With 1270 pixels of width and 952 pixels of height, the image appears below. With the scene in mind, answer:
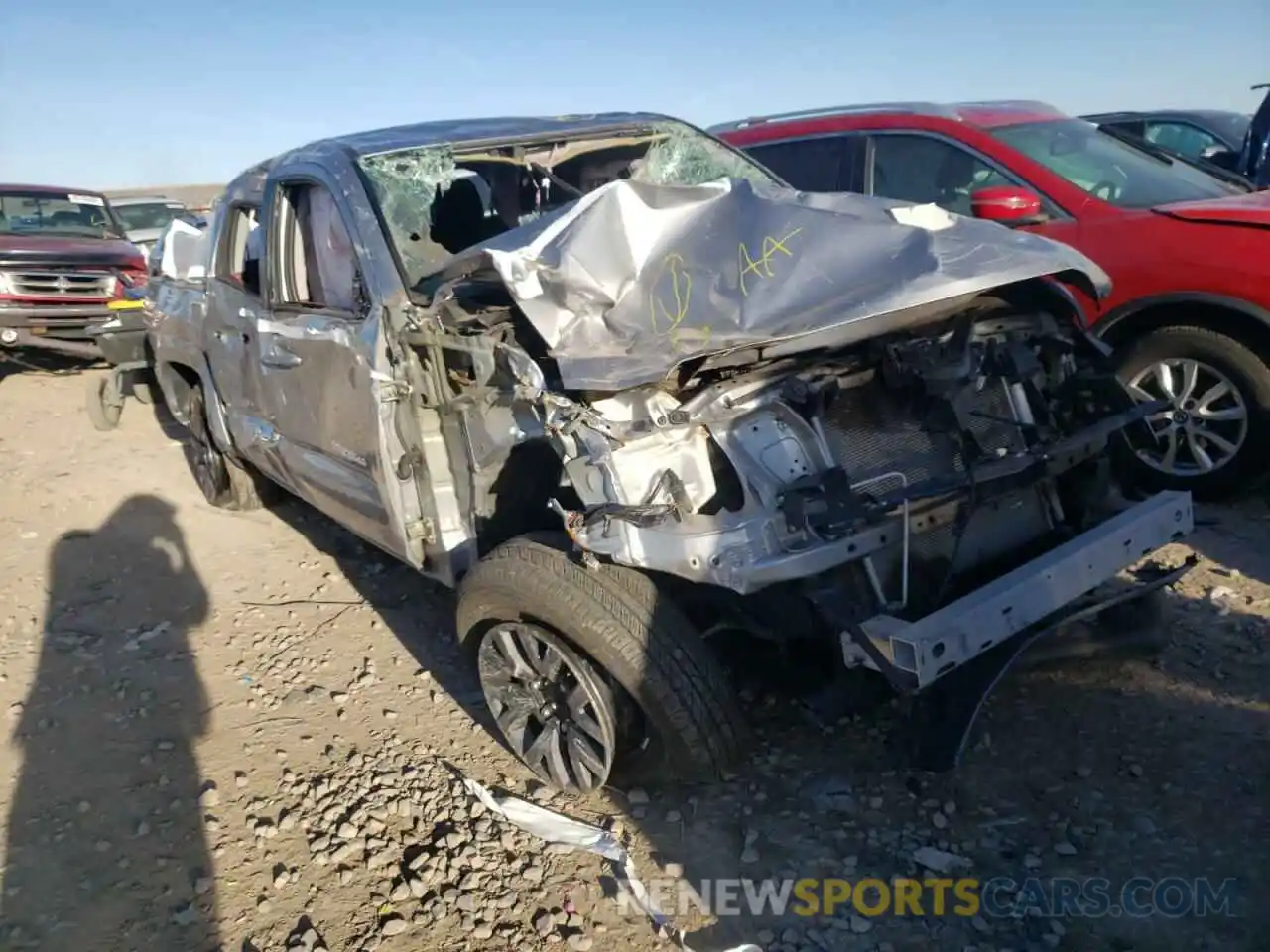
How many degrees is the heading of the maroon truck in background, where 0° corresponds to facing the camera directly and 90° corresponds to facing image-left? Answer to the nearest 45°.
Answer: approximately 0°

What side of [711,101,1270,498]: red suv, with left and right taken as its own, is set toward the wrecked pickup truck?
right

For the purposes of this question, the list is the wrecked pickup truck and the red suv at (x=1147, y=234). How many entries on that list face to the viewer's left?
0

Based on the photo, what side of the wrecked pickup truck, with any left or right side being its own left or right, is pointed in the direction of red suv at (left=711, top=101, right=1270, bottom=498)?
left

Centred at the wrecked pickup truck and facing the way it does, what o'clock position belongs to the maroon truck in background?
The maroon truck in background is roughly at 6 o'clock from the wrecked pickup truck.

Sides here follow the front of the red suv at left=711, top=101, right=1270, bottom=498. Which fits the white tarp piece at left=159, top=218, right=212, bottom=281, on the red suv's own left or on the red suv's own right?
on the red suv's own right
